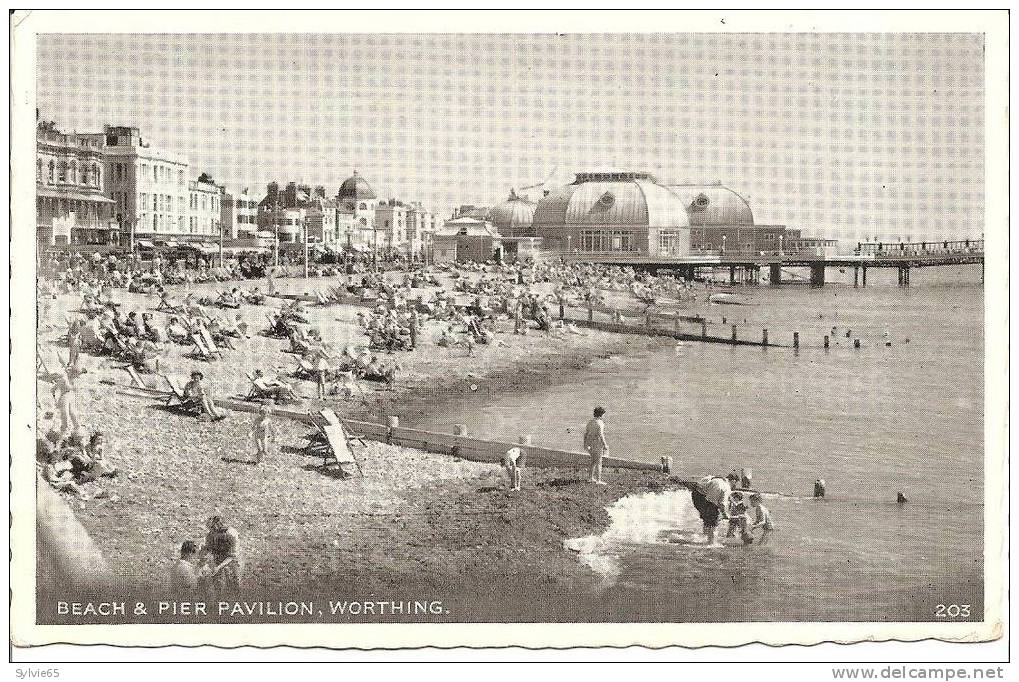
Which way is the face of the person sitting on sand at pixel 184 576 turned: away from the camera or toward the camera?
away from the camera

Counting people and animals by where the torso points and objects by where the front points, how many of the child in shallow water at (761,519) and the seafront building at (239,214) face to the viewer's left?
1

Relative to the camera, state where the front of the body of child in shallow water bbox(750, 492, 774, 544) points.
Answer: to the viewer's left

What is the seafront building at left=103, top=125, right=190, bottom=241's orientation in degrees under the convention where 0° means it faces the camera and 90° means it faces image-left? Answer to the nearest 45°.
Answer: approximately 315°

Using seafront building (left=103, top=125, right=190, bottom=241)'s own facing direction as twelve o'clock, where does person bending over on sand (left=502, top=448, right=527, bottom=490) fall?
The person bending over on sand is roughly at 2 o'clock from the seafront building.

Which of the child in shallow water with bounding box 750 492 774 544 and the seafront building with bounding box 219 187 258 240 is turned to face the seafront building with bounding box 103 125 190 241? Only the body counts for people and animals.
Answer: the child in shallow water
